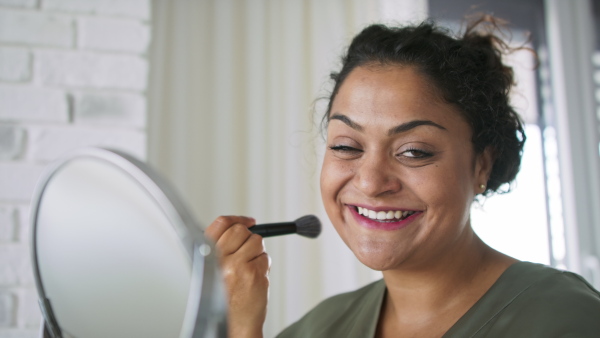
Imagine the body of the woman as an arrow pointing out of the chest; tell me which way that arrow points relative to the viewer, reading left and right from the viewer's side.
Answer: facing the viewer and to the left of the viewer

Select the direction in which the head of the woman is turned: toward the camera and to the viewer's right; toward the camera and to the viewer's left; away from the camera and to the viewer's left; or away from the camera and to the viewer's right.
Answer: toward the camera and to the viewer's left

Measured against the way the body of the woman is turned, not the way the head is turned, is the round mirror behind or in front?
in front
